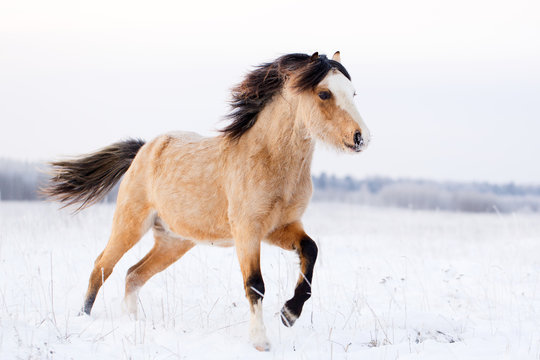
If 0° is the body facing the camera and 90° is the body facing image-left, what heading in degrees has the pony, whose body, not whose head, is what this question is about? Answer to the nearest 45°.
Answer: approximately 315°
